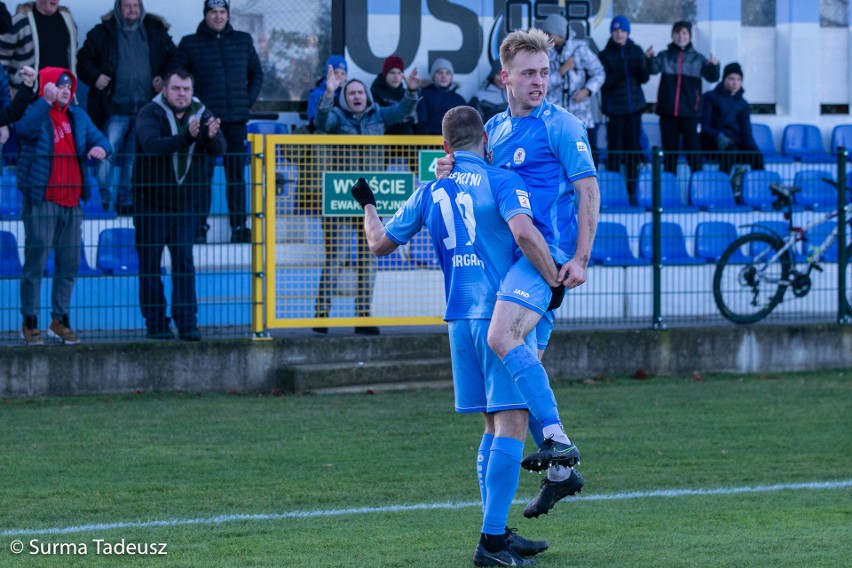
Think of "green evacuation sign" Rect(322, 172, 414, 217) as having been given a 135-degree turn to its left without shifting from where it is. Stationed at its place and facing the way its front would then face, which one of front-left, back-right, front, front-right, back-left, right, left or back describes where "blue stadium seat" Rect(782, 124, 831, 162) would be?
front

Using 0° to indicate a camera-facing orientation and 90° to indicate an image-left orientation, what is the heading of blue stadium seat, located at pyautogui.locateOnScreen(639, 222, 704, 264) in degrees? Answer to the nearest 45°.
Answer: approximately 315°

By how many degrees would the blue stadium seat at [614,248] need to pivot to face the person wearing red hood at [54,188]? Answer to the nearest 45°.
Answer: approximately 90° to its right

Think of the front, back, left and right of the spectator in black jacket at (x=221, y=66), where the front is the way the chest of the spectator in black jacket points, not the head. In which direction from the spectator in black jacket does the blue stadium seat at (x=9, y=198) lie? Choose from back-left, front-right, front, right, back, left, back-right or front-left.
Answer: front-right

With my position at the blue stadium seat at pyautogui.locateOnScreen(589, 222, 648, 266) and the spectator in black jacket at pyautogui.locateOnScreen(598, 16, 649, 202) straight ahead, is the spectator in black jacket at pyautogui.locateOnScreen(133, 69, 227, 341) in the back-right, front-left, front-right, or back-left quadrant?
back-left

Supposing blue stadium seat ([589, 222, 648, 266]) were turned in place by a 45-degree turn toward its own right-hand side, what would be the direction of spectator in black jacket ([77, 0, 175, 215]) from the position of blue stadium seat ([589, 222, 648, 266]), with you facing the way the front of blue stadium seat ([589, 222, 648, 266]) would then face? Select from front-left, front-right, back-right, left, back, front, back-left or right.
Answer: right

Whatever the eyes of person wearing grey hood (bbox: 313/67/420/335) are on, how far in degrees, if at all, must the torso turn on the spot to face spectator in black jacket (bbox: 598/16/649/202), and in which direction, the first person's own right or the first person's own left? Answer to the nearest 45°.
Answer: approximately 135° to the first person's own left

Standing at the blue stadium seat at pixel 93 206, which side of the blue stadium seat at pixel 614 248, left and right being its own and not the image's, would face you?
right

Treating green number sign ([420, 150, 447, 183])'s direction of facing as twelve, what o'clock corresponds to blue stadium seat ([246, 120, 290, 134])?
The blue stadium seat is roughly at 5 o'clock from the green number sign.

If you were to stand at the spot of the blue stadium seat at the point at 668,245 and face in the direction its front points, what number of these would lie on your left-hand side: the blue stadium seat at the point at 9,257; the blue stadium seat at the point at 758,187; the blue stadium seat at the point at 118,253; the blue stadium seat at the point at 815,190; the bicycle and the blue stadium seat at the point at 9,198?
3
